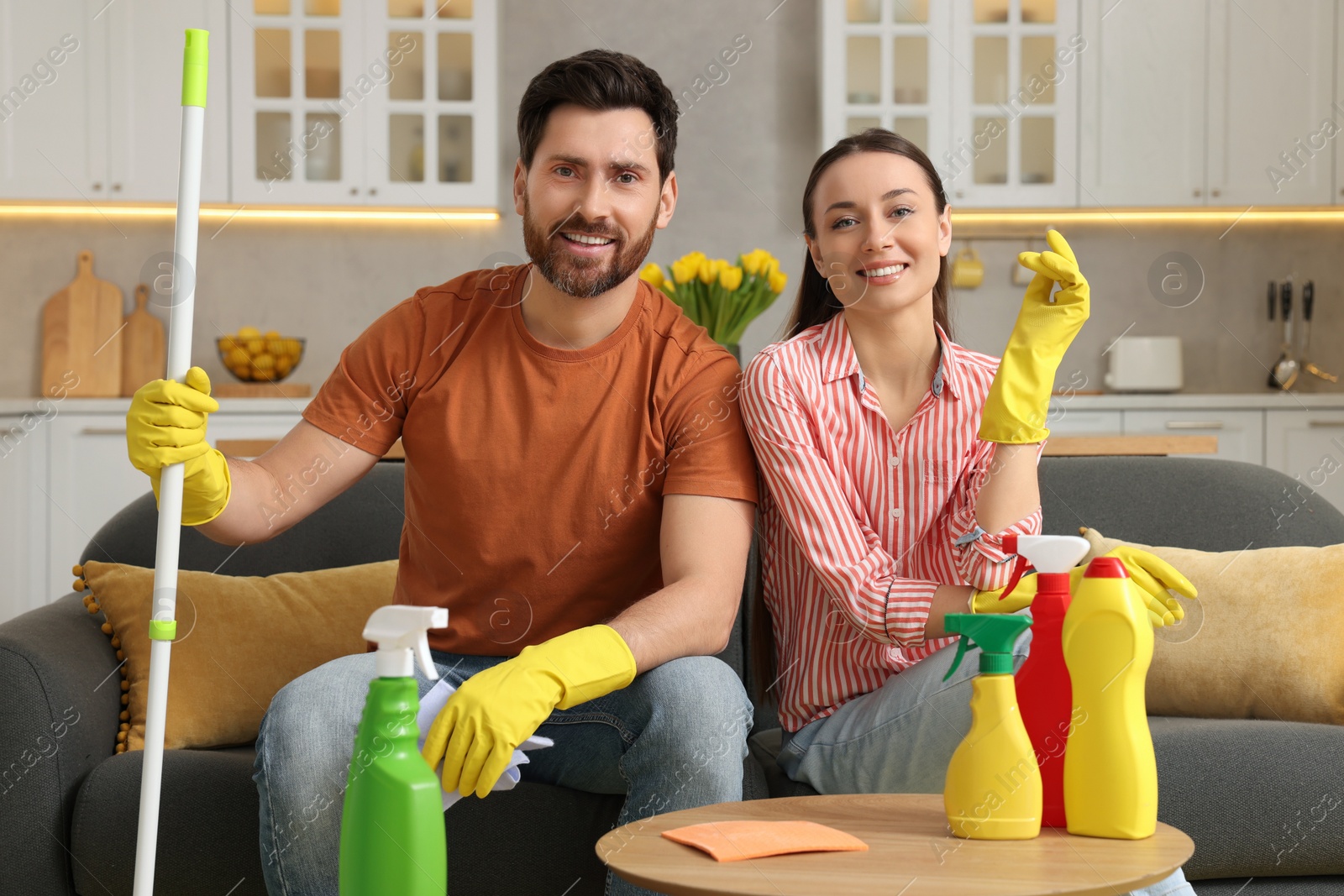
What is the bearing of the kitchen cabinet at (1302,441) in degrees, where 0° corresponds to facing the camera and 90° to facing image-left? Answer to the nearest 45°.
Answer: approximately 0°

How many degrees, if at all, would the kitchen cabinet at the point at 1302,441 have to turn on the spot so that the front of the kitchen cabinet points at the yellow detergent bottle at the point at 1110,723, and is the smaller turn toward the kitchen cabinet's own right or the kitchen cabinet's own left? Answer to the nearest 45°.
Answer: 0° — it already faces it

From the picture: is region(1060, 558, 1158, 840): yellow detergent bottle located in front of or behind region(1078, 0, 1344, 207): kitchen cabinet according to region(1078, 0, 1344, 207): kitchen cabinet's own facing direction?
in front

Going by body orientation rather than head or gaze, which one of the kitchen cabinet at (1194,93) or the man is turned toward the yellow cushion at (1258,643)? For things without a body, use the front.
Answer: the kitchen cabinet

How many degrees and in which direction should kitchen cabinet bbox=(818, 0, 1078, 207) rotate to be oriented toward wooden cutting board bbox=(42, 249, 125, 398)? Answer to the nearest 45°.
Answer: approximately 90° to its right

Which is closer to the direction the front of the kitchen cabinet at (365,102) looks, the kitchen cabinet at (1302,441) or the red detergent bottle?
the red detergent bottle

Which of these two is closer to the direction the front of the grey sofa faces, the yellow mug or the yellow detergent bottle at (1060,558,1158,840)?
the yellow detergent bottle

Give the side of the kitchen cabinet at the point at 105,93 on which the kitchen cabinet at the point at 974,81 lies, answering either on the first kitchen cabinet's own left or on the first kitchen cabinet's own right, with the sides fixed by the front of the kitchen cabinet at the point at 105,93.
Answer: on the first kitchen cabinet's own left

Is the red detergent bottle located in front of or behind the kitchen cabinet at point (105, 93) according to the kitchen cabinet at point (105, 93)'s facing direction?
in front
